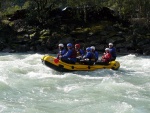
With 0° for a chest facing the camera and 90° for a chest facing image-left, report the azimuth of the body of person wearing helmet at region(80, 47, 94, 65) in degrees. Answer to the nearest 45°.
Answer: approximately 90°

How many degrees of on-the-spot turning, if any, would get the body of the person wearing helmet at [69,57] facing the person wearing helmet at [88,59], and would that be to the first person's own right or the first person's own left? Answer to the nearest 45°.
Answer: approximately 180°

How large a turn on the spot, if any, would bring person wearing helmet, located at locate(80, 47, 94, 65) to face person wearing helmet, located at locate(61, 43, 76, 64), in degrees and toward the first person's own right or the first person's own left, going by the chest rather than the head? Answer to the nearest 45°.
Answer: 0° — they already face them

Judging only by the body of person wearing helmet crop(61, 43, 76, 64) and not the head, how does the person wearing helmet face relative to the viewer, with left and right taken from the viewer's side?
facing to the left of the viewer
